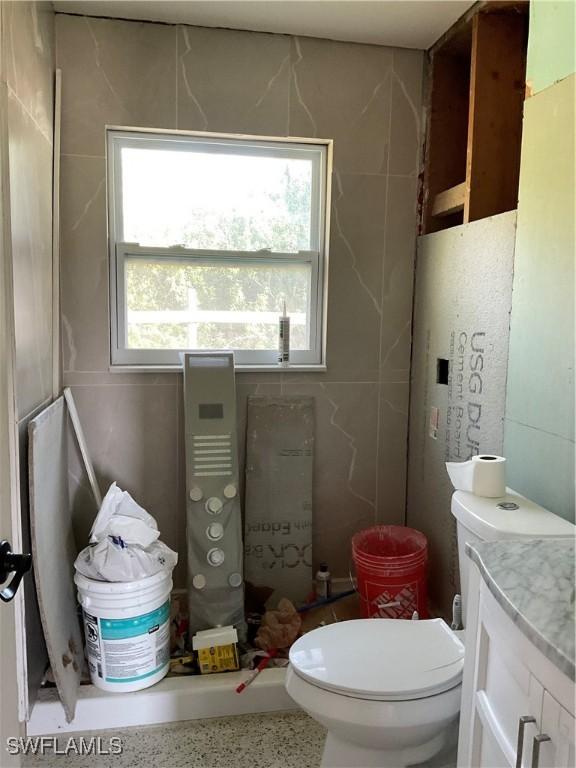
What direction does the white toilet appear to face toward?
to the viewer's left

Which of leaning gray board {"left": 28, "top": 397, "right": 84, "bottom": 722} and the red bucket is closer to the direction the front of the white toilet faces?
the leaning gray board

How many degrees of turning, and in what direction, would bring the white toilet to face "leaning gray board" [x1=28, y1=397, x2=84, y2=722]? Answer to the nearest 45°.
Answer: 0° — it already faces it

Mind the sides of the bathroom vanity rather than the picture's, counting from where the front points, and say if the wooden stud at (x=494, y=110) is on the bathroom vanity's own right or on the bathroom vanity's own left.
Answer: on the bathroom vanity's own right

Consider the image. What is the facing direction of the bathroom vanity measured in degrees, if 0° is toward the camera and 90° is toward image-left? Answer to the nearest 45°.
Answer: approximately 45°

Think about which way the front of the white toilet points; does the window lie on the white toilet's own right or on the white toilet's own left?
on the white toilet's own right

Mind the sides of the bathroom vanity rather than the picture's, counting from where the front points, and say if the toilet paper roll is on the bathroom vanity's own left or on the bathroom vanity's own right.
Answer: on the bathroom vanity's own right

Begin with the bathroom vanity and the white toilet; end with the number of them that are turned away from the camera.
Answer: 0
